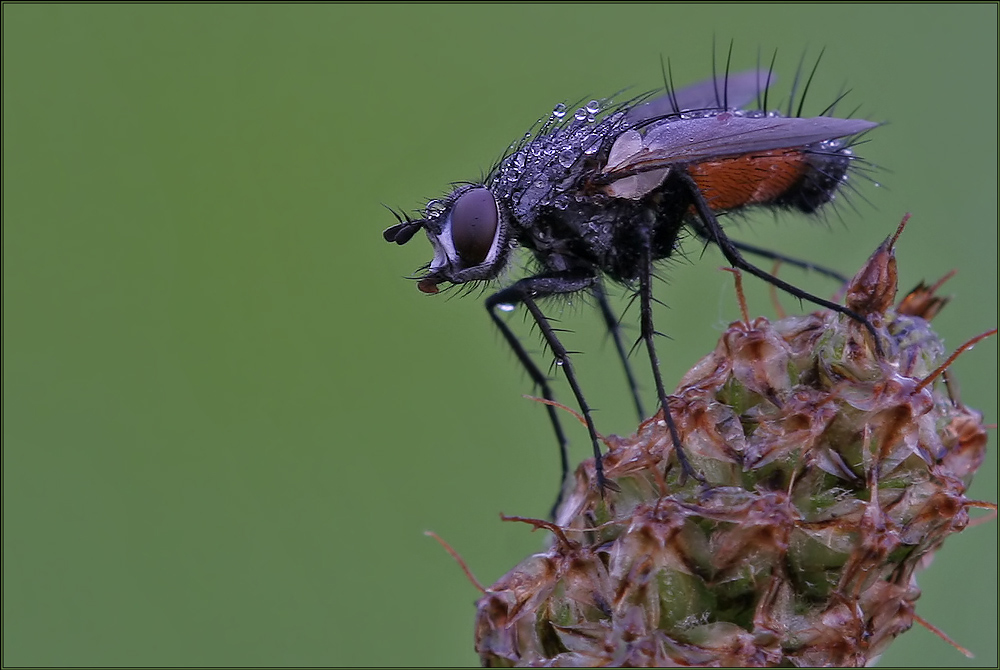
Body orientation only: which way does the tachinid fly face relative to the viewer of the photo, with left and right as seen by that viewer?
facing to the left of the viewer
